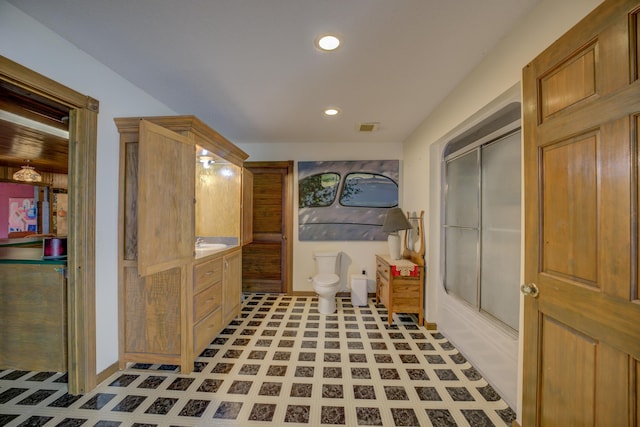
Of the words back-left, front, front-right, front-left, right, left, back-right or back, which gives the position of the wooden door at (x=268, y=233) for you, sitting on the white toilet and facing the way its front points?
back-right

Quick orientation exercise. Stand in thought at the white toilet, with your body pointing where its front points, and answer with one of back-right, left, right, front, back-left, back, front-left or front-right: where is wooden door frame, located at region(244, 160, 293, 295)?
back-right

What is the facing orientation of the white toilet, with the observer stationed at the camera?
facing the viewer

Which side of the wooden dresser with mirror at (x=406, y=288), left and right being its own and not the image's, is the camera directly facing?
left

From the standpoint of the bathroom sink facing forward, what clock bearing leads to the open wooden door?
The open wooden door is roughly at 2 o'clock from the bathroom sink.

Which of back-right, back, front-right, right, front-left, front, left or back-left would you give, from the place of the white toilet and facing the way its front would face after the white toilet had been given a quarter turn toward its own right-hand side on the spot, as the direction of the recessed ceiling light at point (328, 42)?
left

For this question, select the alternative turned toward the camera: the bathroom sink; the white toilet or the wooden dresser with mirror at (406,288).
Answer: the white toilet

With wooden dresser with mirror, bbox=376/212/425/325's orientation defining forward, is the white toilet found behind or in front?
in front

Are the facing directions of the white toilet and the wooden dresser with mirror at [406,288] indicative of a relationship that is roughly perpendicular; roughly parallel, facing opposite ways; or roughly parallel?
roughly perpendicular

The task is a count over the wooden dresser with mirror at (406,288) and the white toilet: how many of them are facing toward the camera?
1

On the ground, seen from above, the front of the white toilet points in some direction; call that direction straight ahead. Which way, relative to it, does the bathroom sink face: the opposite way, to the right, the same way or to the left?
to the left

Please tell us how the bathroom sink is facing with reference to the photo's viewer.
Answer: facing to the right of the viewer

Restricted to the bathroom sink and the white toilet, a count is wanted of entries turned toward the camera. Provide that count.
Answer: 1
